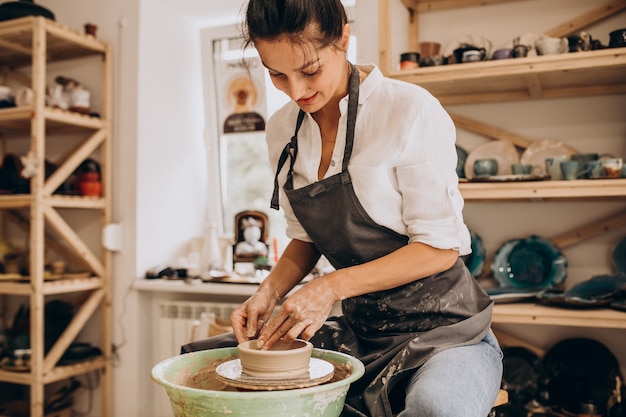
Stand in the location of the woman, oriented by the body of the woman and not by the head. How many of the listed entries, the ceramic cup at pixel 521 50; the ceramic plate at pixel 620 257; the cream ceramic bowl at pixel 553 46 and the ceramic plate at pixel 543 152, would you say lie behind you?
4

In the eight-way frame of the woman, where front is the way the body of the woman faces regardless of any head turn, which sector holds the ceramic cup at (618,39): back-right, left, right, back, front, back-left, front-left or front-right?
back

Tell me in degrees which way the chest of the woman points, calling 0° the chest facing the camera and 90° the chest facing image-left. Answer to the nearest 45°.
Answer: approximately 45°

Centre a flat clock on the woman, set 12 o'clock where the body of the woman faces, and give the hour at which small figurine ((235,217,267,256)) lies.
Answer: The small figurine is roughly at 4 o'clock from the woman.

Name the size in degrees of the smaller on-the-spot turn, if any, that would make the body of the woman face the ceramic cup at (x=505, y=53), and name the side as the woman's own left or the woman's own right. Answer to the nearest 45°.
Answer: approximately 180°

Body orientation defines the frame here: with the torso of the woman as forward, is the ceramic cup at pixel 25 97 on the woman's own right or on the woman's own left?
on the woman's own right

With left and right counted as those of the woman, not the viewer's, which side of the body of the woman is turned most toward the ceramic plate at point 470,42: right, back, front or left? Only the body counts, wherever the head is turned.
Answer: back

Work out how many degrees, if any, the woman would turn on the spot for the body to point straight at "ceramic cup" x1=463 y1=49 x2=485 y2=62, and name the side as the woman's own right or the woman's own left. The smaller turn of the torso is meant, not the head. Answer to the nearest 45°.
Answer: approximately 180°

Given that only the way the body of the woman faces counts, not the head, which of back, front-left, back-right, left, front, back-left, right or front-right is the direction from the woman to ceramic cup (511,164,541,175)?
back

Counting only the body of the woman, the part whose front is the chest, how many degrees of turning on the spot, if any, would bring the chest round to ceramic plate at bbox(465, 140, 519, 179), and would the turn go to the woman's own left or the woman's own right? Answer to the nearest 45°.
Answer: approximately 180°
